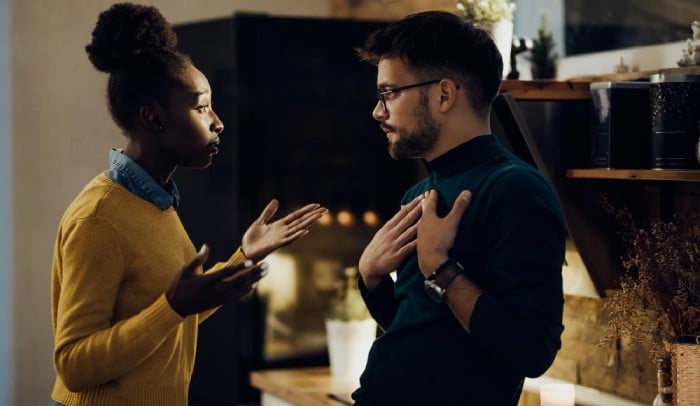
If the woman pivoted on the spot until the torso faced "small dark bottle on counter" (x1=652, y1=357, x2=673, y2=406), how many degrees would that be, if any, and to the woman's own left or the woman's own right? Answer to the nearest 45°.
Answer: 0° — they already face it

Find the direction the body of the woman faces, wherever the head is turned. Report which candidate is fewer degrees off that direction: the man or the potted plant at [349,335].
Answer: the man

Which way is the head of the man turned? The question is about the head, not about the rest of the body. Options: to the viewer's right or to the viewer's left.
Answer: to the viewer's left

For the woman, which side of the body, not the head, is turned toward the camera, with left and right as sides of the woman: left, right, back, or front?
right

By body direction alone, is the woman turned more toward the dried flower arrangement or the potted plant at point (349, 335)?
the dried flower arrangement

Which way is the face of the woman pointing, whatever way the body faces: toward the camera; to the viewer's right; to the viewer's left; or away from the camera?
to the viewer's right
